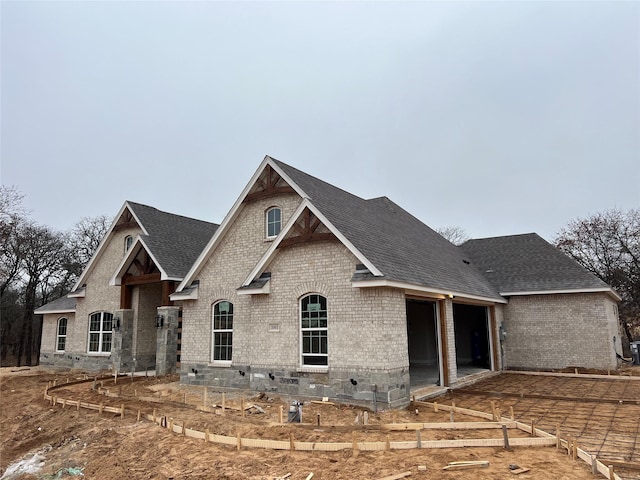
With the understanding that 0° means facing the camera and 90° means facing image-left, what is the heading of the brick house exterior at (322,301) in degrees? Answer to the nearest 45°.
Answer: approximately 45°

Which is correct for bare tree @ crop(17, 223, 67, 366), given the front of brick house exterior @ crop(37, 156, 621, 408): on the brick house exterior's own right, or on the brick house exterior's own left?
on the brick house exterior's own right

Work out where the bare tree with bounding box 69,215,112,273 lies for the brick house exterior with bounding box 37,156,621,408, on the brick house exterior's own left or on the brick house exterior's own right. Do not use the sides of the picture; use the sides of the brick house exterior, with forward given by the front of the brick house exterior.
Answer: on the brick house exterior's own right
